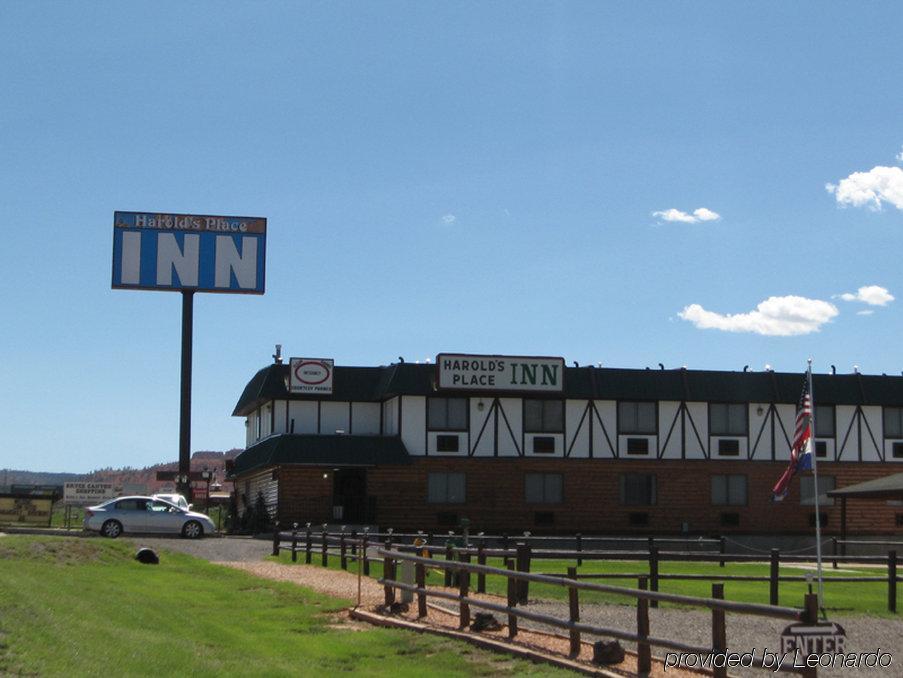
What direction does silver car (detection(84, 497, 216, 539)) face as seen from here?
to the viewer's right
